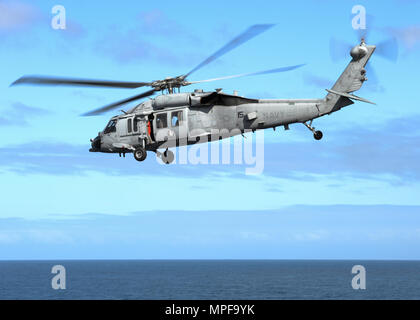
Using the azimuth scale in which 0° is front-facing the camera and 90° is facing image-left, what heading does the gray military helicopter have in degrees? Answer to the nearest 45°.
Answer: approximately 90°
